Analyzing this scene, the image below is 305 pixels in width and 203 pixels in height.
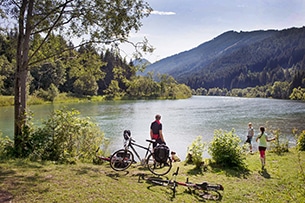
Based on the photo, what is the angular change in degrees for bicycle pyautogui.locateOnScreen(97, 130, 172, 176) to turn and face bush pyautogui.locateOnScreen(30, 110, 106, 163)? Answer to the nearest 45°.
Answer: approximately 45° to its right

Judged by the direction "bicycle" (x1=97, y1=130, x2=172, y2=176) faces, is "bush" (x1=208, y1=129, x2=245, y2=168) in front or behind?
behind

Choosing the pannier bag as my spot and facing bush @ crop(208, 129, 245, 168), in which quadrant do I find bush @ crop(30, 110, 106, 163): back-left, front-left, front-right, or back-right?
back-left

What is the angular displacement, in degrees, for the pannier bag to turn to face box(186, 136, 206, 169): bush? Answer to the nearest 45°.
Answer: approximately 135° to its left

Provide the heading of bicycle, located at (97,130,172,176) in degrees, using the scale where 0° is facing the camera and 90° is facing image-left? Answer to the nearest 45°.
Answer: approximately 90°

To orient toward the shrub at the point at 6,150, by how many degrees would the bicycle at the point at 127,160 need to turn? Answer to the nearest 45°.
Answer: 0° — it already faces it

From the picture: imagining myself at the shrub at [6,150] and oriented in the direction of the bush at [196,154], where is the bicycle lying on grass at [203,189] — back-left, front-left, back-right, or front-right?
front-right

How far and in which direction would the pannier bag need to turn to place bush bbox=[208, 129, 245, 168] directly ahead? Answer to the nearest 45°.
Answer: approximately 135° to its left
